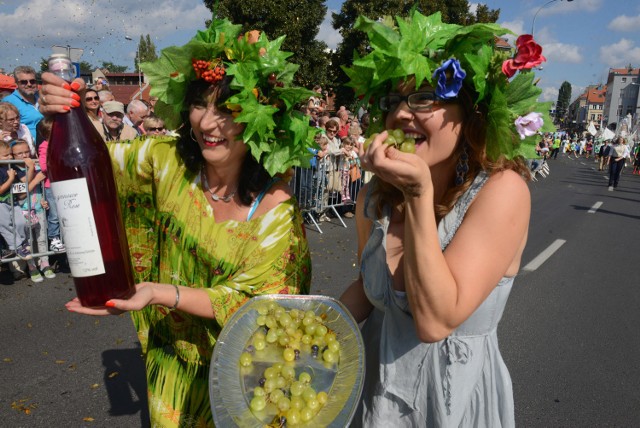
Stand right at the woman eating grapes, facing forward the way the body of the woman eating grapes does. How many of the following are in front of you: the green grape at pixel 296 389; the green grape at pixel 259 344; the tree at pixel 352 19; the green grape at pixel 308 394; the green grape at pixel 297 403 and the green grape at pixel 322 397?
5

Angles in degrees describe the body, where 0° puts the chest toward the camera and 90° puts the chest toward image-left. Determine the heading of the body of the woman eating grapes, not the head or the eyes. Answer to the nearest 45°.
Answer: approximately 45°

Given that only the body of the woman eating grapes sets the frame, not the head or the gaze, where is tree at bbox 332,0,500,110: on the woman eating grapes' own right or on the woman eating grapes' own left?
on the woman eating grapes' own right

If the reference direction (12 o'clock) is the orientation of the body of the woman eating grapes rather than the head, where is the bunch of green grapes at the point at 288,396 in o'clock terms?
The bunch of green grapes is roughly at 12 o'clock from the woman eating grapes.

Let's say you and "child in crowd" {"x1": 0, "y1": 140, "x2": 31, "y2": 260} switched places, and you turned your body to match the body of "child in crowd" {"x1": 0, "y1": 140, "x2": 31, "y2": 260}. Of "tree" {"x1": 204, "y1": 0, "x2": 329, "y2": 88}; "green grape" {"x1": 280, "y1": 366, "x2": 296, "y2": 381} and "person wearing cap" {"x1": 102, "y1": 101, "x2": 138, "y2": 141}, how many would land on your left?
2

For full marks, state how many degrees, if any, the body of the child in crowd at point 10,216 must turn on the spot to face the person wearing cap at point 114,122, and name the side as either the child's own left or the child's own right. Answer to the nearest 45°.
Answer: approximately 90° to the child's own left

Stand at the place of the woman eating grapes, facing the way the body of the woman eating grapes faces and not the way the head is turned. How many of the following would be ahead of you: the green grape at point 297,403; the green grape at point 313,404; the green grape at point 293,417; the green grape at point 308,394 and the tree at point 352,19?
4

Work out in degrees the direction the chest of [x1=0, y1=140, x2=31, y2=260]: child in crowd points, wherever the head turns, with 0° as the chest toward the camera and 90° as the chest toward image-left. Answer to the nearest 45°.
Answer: approximately 315°

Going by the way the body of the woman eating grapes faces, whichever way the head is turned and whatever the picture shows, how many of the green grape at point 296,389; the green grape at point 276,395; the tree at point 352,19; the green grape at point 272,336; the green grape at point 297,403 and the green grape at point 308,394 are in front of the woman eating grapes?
5
